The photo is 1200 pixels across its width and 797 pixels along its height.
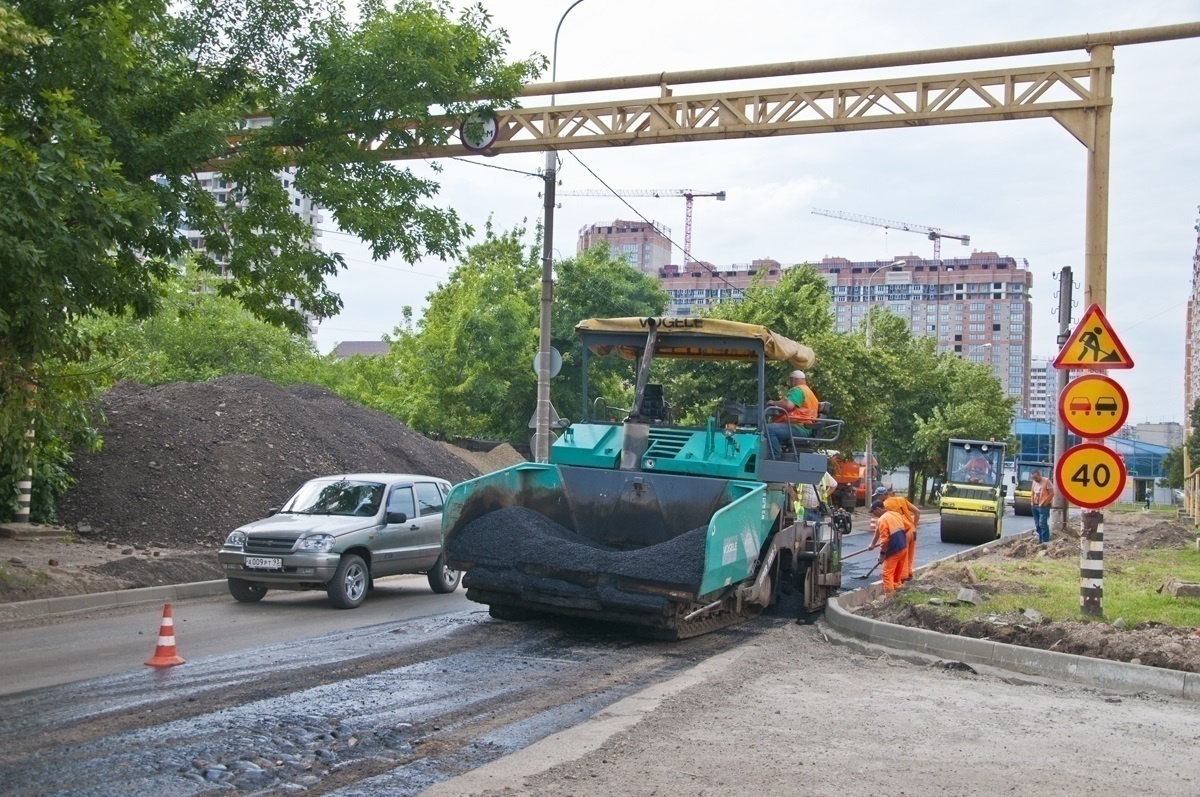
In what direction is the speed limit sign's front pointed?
toward the camera

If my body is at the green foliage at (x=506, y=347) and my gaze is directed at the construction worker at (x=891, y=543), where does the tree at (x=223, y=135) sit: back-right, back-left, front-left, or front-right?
front-right

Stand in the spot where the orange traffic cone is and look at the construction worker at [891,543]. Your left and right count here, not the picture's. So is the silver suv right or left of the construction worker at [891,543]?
left

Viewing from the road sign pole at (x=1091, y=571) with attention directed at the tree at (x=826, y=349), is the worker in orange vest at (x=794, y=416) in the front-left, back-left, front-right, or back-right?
front-left

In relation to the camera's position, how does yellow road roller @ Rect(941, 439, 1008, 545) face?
facing the viewer

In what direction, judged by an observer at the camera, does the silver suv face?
facing the viewer and to the left of the viewer

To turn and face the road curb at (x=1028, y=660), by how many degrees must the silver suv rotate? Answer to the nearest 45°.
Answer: approximately 90° to its left

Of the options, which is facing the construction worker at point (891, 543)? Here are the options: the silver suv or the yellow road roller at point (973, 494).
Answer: the yellow road roller

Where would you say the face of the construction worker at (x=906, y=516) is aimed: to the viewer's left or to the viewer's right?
to the viewer's left

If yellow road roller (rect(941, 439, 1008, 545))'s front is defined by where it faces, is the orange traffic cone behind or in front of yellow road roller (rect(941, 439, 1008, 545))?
in front

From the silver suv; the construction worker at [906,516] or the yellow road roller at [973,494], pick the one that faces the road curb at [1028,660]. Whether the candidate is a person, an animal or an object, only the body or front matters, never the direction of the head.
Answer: the yellow road roller

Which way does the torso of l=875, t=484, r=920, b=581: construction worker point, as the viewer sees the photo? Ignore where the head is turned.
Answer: to the viewer's left

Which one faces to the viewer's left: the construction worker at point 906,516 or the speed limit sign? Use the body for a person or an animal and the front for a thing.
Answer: the construction worker

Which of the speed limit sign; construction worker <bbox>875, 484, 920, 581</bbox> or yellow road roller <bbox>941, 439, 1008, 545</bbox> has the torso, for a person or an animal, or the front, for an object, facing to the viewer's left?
the construction worker

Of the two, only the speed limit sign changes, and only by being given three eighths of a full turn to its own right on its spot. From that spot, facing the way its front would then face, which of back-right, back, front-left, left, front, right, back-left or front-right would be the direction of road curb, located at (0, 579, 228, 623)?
front-left
